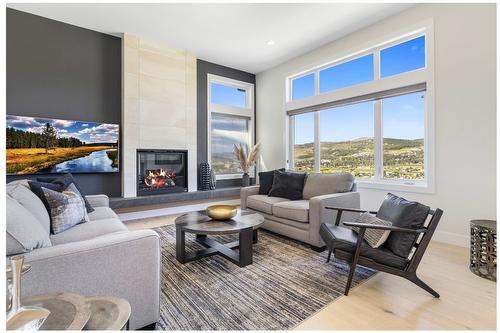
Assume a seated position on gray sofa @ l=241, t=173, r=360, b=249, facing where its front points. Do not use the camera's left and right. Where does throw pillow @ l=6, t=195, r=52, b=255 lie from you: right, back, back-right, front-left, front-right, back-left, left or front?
front

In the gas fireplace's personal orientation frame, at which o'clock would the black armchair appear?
The black armchair is roughly at 11 o'clock from the gas fireplace.

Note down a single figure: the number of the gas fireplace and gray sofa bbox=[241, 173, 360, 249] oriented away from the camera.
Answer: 0

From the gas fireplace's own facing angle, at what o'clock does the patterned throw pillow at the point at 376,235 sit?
The patterned throw pillow is roughly at 11 o'clock from the gas fireplace.

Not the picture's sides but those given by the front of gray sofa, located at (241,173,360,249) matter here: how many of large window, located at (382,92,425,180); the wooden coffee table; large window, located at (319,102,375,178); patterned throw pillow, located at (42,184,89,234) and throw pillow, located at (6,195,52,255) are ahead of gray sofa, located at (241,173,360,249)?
3

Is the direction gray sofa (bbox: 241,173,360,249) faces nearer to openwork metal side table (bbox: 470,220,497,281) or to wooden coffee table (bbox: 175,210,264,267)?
the wooden coffee table

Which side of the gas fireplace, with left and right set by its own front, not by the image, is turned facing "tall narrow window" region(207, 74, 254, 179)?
left

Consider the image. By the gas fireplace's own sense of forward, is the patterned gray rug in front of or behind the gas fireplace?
in front

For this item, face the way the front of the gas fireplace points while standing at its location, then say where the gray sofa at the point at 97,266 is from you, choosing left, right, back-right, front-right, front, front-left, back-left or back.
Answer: front

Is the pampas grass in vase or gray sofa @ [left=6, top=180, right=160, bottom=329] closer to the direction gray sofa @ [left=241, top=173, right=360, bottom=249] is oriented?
the gray sofa

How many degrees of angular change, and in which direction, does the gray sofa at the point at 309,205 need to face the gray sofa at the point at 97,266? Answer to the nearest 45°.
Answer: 0° — it already faces it

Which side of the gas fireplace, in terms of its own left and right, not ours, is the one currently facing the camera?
front

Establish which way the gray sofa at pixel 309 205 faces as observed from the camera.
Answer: facing the viewer and to the left of the viewer
